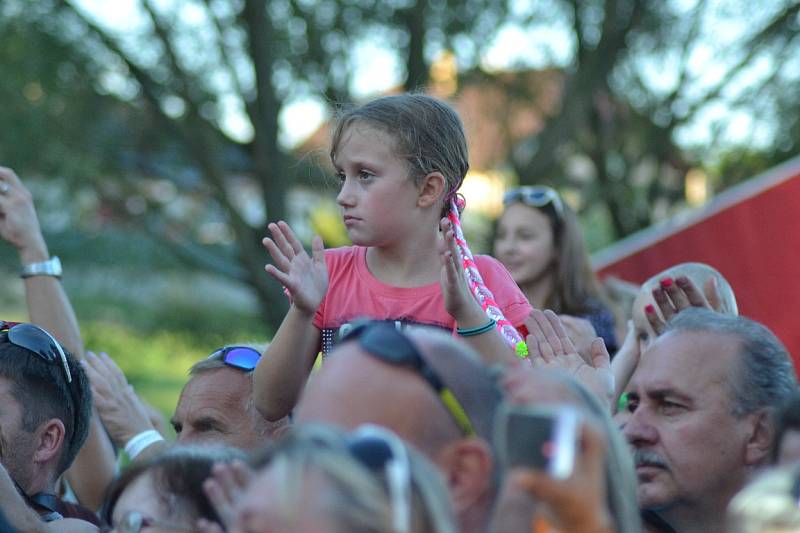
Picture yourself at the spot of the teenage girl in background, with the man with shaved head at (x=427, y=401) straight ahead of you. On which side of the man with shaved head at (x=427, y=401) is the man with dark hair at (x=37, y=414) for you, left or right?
right

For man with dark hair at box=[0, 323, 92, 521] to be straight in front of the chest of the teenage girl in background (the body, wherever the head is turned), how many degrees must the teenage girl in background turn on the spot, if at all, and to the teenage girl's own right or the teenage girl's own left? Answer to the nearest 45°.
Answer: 0° — they already face them

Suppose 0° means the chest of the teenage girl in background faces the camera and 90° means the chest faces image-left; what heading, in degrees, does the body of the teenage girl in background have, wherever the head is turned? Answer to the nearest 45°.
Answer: approximately 45°

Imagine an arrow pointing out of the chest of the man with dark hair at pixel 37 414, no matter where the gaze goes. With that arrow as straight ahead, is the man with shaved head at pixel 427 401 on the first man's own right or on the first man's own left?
on the first man's own left
